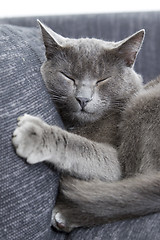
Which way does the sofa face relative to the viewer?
toward the camera
